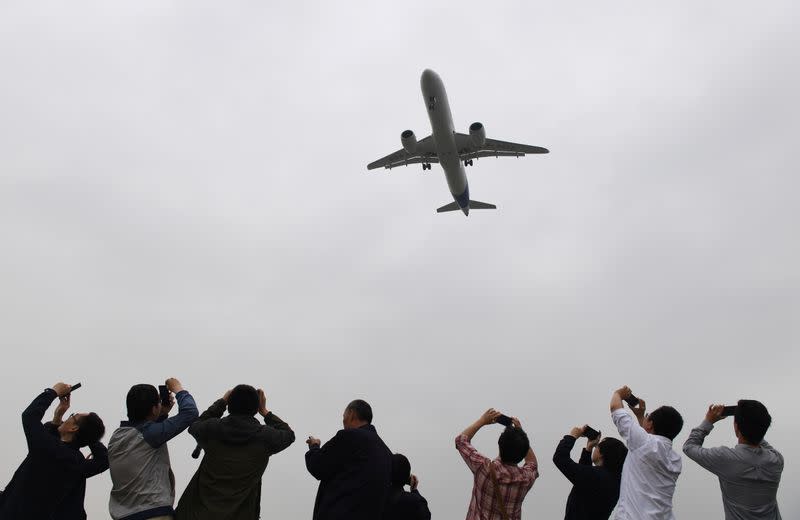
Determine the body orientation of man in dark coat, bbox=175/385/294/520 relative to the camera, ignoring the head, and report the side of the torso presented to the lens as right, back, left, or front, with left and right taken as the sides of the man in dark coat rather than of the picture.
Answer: back

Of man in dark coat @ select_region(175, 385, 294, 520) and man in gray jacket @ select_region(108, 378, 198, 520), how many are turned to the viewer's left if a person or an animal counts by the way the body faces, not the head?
0

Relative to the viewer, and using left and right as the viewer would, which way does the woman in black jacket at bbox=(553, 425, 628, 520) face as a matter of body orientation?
facing away from the viewer and to the left of the viewer

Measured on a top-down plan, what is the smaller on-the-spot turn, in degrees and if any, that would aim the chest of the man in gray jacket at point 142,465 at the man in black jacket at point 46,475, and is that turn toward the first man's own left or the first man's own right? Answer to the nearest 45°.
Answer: approximately 90° to the first man's own left

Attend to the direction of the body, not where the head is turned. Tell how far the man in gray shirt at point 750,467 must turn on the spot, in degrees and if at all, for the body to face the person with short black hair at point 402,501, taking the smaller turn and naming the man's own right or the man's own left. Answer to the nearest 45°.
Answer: approximately 45° to the man's own left

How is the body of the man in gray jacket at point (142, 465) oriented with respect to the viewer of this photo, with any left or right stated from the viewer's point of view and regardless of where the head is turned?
facing away from the viewer and to the right of the viewer

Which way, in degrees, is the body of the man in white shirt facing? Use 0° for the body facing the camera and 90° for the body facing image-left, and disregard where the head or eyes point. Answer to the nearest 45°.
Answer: approximately 135°

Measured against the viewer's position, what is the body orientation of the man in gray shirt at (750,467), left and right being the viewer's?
facing away from the viewer and to the left of the viewer

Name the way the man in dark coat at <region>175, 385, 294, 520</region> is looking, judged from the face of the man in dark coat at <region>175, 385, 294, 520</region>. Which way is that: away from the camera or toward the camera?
away from the camera

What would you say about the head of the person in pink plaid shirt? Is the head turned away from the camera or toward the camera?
away from the camera

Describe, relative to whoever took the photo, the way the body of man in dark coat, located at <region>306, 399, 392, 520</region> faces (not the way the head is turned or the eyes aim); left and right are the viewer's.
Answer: facing away from the viewer and to the left of the viewer
